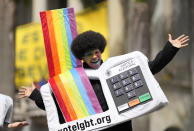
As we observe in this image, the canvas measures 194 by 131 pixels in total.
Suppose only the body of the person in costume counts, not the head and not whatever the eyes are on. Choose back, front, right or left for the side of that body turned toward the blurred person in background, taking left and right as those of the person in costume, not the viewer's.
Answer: right

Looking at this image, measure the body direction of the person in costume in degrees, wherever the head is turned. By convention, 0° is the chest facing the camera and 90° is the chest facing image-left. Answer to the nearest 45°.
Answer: approximately 0°

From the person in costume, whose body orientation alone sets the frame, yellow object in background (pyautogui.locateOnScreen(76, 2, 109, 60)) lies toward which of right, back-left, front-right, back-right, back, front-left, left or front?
back
